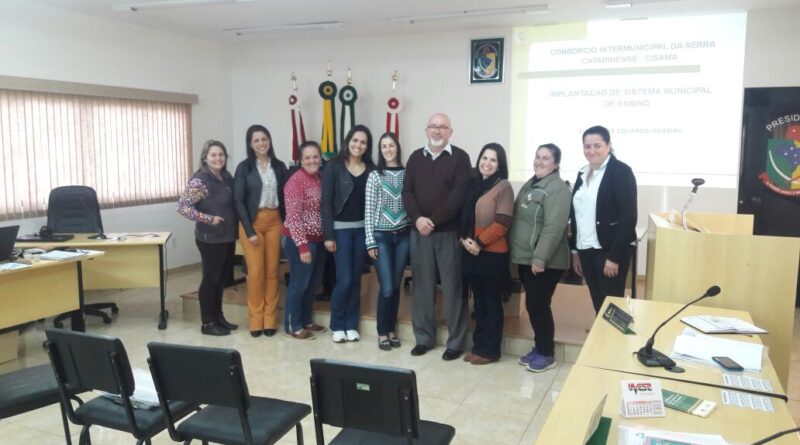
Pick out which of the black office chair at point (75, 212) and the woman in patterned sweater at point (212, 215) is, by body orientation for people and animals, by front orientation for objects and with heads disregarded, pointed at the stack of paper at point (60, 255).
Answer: the black office chair

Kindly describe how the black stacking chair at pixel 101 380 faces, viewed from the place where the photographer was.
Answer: facing away from the viewer and to the right of the viewer

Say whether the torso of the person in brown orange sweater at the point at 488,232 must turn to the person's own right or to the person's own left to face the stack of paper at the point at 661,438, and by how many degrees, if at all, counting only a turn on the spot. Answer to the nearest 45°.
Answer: approximately 45° to the person's own left

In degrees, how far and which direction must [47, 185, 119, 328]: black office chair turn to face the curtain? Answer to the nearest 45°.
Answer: approximately 180°

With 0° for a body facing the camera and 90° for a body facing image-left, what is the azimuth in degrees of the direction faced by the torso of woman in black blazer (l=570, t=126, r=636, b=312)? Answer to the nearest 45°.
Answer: approximately 45°

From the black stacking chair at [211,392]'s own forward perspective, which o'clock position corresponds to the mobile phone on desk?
The mobile phone on desk is roughly at 2 o'clock from the black stacking chair.
